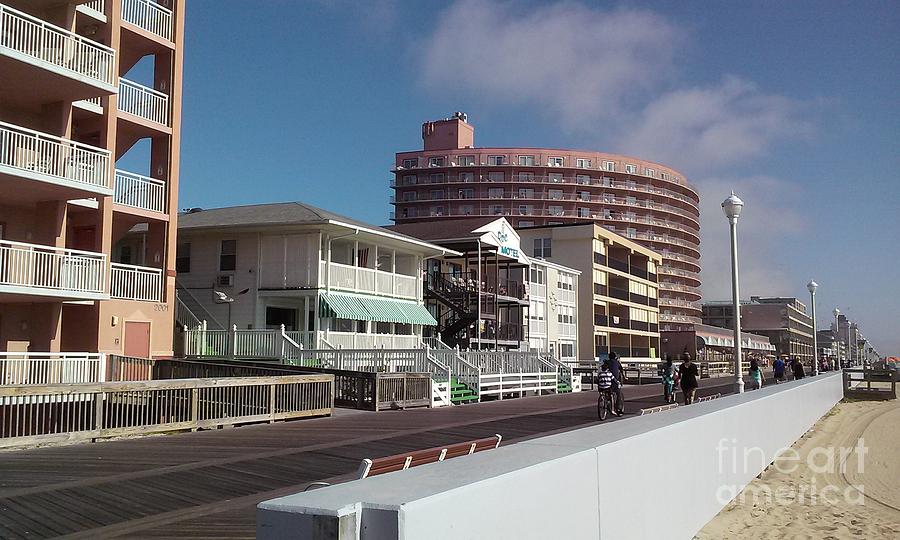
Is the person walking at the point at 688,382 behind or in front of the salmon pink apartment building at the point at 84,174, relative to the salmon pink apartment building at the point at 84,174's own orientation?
in front

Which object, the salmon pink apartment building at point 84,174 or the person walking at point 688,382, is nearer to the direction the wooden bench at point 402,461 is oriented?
the salmon pink apartment building

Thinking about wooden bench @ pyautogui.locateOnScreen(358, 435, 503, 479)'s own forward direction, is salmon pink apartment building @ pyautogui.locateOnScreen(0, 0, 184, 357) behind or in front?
in front

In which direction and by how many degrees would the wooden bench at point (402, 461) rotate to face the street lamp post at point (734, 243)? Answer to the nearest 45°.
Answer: approximately 90° to its right

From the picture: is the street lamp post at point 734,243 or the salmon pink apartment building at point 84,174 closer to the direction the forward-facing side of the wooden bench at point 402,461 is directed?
the salmon pink apartment building

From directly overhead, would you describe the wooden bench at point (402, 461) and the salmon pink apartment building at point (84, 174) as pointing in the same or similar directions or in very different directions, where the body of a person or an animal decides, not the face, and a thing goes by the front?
very different directions

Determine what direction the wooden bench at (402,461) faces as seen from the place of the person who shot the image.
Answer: facing away from the viewer and to the left of the viewer
